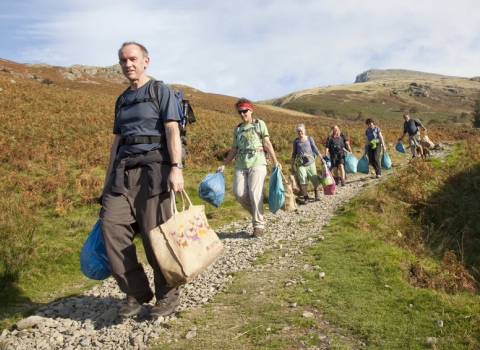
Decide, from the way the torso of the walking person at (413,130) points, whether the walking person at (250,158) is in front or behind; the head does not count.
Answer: in front

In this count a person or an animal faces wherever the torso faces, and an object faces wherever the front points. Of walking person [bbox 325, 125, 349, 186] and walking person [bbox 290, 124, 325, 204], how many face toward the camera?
2

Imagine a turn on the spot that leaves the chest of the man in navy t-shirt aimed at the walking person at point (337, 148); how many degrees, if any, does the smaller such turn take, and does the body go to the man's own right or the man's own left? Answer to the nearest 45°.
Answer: approximately 180°

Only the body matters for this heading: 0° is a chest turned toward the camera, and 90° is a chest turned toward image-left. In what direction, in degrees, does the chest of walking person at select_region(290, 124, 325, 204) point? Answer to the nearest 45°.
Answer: approximately 0°

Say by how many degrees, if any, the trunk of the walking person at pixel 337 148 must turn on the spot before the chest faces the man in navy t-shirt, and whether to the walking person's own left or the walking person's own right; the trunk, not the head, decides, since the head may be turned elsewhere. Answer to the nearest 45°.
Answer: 0° — they already face them

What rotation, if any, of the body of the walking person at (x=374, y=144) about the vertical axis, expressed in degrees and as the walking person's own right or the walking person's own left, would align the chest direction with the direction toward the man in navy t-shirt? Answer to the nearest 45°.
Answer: approximately 45° to the walking person's own left

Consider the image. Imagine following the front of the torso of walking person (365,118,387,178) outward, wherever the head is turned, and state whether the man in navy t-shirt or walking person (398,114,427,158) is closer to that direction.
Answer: the man in navy t-shirt

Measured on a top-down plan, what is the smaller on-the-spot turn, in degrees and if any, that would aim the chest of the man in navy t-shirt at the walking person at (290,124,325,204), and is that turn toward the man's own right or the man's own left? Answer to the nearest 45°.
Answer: approximately 180°

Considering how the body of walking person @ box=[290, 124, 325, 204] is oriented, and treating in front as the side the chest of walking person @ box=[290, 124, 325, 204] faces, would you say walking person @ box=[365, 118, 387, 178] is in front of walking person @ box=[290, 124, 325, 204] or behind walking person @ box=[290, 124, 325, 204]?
behind

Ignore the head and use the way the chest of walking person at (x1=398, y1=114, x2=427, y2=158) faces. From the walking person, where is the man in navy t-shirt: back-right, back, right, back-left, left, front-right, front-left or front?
front-left
